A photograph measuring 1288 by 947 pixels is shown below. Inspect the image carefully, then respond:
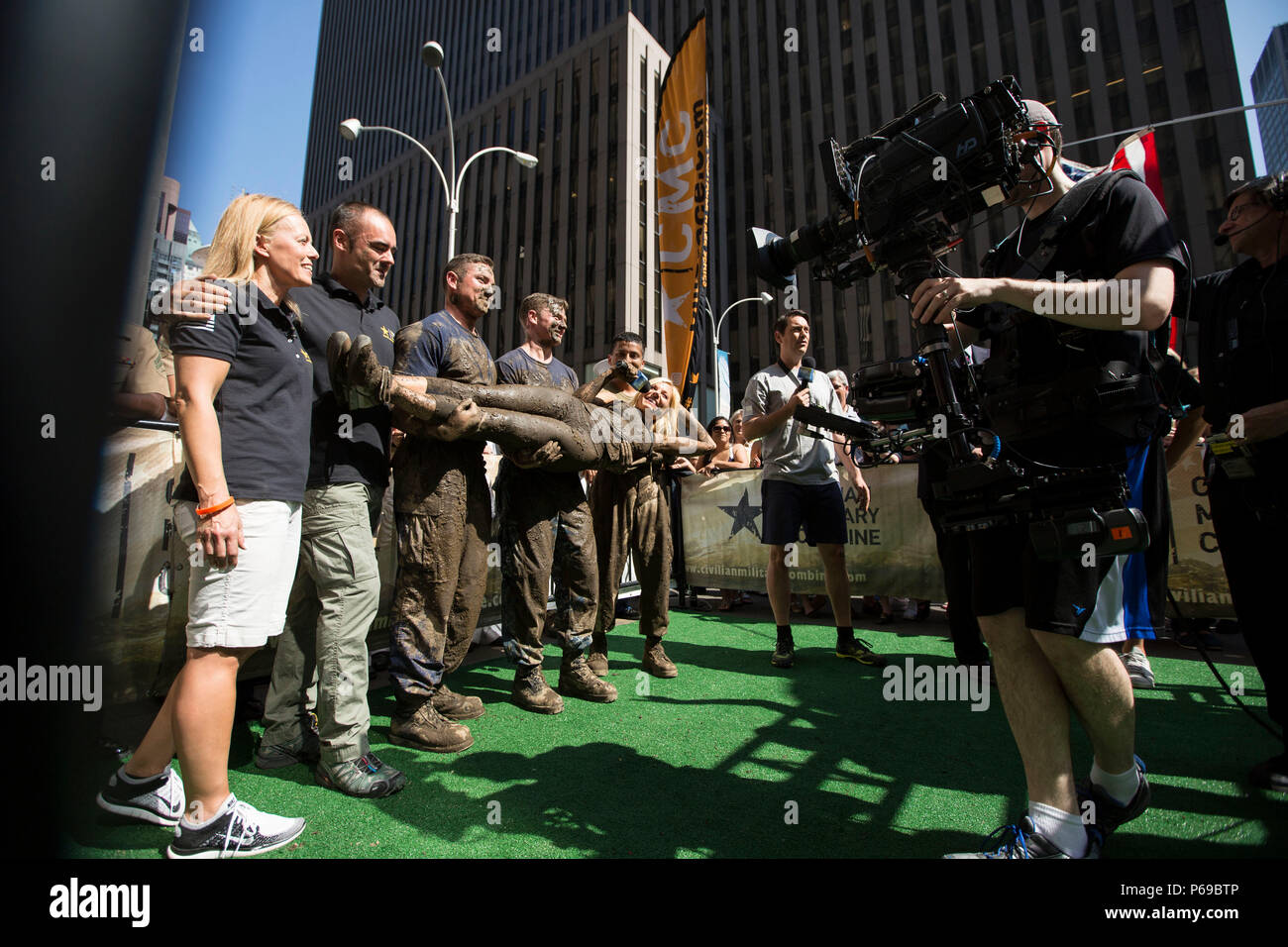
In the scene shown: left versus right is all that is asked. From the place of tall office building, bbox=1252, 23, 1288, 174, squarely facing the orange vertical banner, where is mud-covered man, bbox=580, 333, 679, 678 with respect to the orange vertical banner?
left

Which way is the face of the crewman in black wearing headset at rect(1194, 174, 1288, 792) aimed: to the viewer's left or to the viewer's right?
to the viewer's left

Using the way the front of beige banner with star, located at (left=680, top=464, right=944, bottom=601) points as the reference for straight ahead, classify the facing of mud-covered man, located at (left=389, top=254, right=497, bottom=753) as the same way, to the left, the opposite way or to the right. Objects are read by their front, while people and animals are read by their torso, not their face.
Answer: to the left

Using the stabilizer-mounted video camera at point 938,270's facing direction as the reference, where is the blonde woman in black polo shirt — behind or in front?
in front

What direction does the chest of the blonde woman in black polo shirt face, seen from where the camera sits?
to the viewer's right

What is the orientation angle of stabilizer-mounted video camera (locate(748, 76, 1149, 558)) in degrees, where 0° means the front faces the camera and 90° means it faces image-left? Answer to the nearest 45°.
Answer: approximately 90°

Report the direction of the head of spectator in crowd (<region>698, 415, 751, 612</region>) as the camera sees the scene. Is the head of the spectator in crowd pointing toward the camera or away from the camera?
toward the camera

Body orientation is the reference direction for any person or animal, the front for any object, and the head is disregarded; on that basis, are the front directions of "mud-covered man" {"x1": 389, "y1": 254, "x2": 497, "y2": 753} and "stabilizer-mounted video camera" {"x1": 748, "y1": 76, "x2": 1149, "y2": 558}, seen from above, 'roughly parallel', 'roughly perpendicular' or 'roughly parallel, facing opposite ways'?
roughly parallel, facing opposite ways

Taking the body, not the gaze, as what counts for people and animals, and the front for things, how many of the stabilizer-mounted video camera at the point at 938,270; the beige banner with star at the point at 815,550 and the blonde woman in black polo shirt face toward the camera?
1

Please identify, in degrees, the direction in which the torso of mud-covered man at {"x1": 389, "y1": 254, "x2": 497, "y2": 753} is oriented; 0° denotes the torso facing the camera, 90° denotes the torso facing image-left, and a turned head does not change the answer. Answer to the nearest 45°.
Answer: approximately 315°

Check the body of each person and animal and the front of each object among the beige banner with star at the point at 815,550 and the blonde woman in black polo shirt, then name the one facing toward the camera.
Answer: the beige banner with star

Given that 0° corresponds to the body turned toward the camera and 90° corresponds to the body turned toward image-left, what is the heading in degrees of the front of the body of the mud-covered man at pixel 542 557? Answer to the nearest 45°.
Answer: approximately 315°

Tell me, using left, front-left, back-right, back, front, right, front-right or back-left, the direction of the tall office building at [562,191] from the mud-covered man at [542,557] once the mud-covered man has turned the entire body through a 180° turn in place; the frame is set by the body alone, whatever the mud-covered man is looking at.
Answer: front-right

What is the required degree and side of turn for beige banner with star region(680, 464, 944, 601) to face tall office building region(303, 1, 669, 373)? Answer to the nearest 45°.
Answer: approximately 135° to its right
